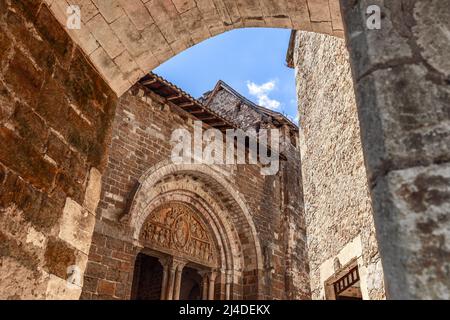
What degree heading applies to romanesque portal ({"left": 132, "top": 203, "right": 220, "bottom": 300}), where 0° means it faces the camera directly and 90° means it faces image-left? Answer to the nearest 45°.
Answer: approximately 315°

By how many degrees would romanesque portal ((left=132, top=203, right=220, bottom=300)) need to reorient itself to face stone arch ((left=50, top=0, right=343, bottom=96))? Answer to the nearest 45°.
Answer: approximately 45° to its right
